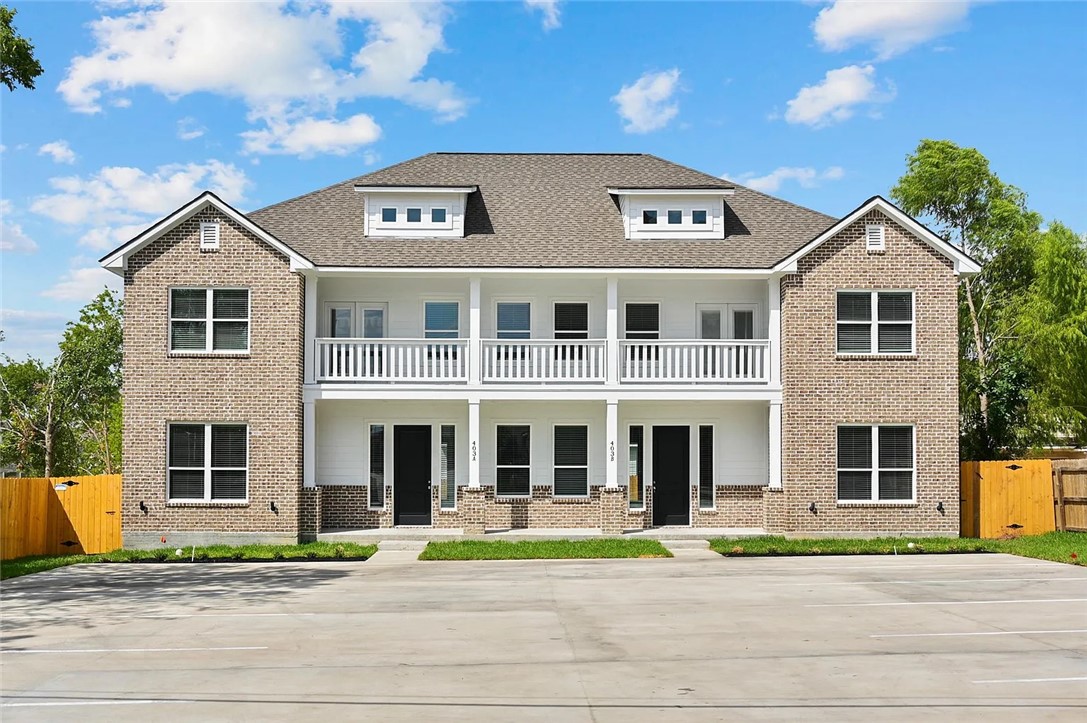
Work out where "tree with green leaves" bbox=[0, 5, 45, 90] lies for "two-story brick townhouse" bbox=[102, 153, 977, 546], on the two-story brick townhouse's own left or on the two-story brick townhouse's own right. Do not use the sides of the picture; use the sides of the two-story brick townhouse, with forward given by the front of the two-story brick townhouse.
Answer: on the two-story brick townhouse's own right

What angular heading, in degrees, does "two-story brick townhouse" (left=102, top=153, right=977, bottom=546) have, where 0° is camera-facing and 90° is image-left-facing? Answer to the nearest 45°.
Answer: approximately 0°

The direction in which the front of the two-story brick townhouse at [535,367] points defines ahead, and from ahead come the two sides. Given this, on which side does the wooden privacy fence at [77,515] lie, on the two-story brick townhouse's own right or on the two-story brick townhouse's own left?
on the two-story brick townhouse's own right

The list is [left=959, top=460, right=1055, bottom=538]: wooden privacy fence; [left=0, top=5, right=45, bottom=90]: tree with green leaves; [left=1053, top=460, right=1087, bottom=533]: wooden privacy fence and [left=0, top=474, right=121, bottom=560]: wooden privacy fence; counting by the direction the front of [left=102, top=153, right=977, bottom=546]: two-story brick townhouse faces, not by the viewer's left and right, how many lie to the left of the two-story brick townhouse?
2

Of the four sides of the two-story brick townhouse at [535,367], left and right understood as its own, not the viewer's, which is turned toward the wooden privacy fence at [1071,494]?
left

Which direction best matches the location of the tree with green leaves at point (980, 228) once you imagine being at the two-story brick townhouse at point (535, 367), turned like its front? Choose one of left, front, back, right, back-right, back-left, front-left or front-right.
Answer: back-left

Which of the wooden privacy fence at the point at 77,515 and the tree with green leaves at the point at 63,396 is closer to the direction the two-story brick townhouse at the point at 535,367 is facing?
the wooden privacy fence
